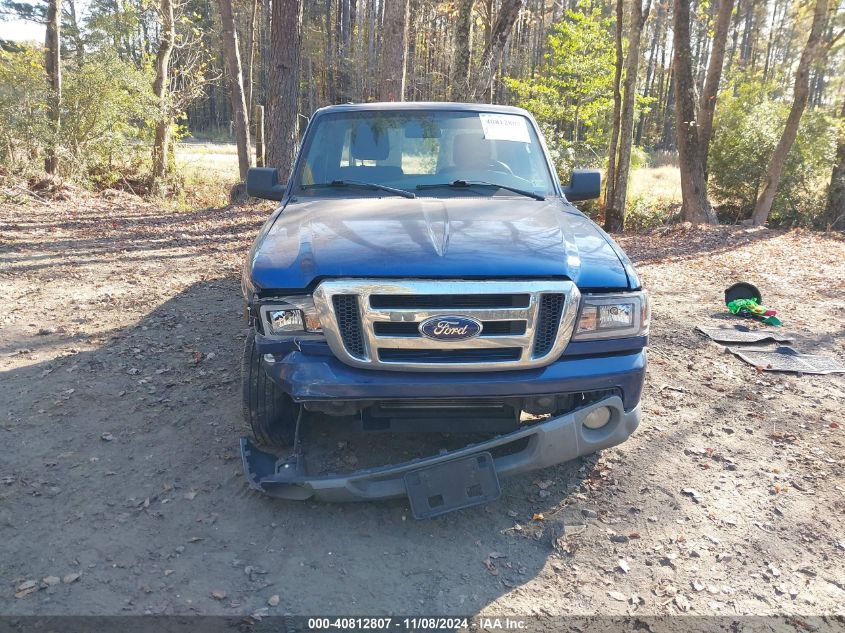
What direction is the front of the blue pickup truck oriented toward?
toward the camera

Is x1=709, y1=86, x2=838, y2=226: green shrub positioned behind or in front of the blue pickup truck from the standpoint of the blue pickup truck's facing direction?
behind
